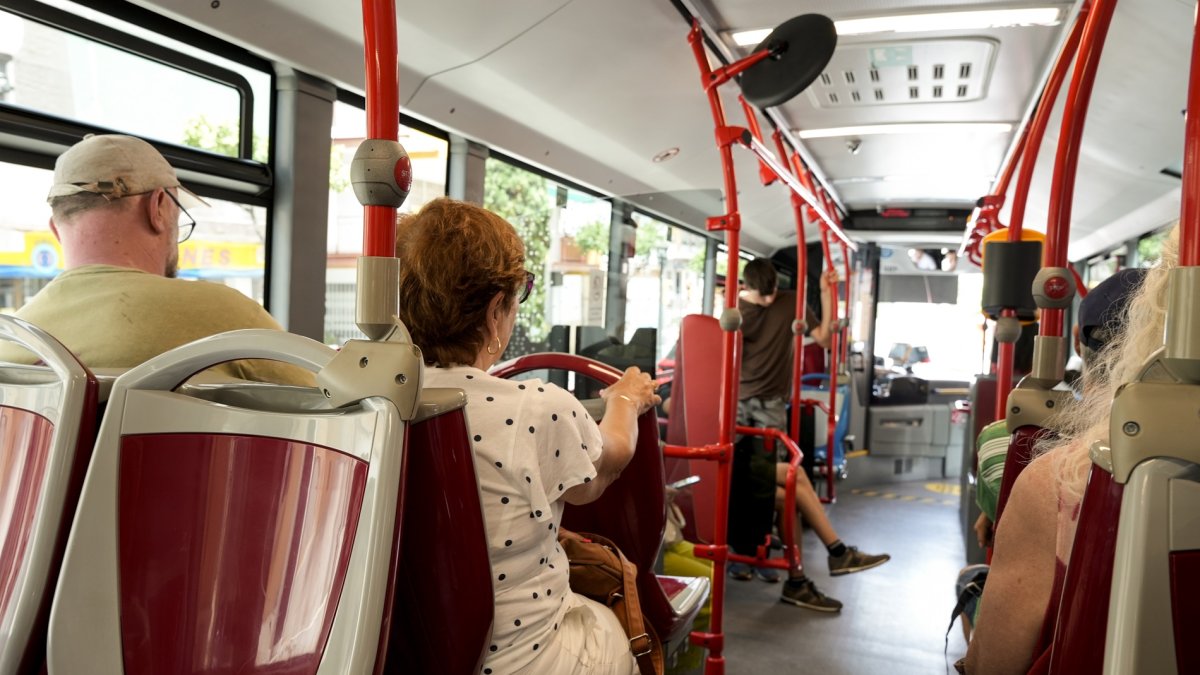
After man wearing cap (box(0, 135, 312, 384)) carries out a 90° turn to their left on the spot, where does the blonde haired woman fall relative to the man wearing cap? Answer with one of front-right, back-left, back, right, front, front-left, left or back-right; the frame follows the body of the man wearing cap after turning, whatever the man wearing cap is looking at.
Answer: back

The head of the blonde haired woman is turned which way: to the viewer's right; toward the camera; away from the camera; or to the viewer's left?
away from the camera

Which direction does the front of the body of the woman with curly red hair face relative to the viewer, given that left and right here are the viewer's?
facing away from the viewer and to the right of the viewer

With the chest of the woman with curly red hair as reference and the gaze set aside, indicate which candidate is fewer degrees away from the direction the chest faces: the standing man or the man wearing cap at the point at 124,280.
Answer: the standing man

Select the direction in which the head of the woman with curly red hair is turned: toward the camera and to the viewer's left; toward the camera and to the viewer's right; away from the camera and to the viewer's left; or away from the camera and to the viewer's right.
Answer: away from the camera and to the viewer's right

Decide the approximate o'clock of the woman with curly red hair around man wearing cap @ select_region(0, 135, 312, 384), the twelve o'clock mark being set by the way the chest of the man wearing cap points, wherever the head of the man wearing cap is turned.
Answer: The woman with curly red hair is roughly at 3 o'clock from the man wearing cap.

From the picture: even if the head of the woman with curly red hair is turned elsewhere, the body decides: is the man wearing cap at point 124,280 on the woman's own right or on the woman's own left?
on the woman's own left

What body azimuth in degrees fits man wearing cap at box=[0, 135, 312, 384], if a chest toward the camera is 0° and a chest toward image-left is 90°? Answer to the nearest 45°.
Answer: approximately 225°

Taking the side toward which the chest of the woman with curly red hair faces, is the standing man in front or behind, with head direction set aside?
in front

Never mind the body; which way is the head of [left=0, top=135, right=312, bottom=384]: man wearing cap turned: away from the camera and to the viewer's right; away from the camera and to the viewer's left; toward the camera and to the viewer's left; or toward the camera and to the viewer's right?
away from the camera and to the viewer's right

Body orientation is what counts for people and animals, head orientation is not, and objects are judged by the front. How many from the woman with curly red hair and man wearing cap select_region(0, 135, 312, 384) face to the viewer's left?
0

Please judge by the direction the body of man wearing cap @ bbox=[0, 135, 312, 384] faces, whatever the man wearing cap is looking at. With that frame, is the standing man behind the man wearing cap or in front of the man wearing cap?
in front
